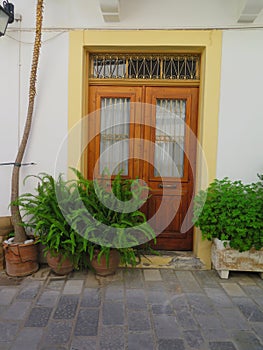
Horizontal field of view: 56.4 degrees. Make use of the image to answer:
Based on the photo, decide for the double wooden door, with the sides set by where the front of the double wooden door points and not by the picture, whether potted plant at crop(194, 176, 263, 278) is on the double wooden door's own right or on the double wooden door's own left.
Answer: on the double wooden door's own left

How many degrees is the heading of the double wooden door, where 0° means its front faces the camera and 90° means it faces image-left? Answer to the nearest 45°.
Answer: approximately 0°

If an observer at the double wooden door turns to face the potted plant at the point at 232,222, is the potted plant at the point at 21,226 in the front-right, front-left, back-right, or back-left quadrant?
back-right

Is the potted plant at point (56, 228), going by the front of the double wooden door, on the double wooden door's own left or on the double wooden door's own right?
on the double wooden door's own right
